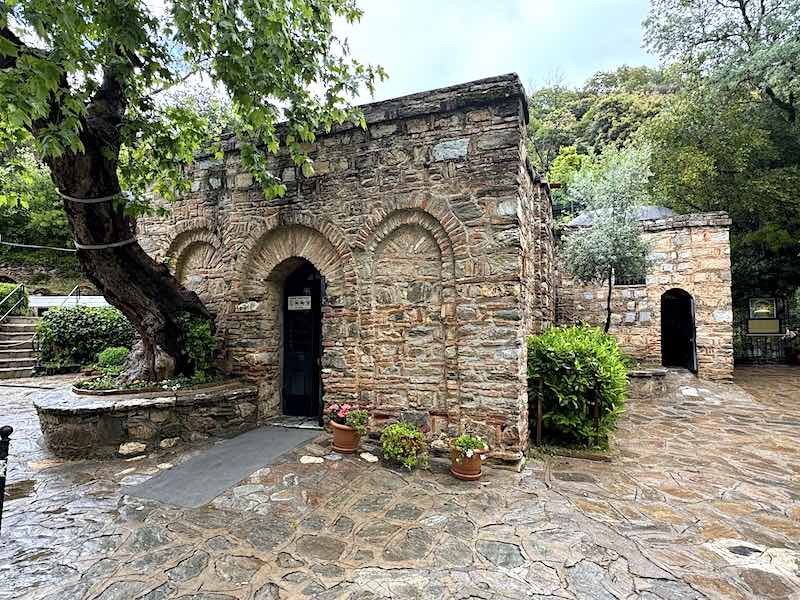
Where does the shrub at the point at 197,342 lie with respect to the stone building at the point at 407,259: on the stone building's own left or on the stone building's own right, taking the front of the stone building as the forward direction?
on the stone building's own right

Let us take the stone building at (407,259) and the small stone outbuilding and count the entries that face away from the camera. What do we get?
0

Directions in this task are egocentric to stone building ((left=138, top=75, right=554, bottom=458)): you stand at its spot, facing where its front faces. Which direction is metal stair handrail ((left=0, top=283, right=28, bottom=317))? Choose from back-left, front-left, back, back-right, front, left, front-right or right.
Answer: right

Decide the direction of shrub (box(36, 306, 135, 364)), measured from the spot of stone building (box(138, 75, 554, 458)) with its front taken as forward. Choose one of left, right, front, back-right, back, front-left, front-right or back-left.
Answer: right

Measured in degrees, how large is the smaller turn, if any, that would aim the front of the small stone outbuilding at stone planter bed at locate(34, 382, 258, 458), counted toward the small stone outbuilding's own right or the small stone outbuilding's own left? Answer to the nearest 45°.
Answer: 0° — it already faces it
